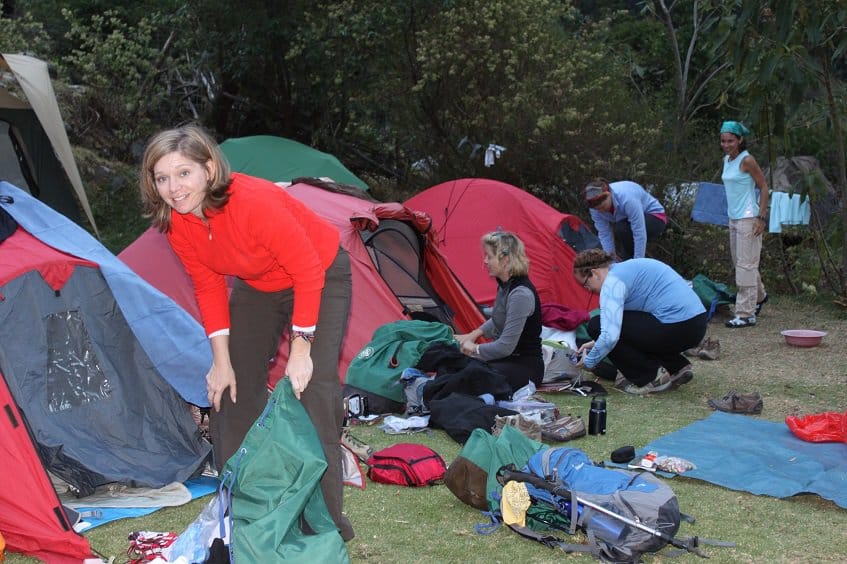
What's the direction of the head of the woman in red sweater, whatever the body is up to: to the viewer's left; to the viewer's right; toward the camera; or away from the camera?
toward the camera

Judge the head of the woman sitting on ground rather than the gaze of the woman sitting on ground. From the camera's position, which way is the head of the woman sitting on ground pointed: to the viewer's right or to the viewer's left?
to the viewer's left

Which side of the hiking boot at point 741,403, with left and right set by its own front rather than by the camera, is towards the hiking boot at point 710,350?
right

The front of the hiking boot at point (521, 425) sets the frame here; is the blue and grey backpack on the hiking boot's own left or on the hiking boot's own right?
on the hiking boot's own right

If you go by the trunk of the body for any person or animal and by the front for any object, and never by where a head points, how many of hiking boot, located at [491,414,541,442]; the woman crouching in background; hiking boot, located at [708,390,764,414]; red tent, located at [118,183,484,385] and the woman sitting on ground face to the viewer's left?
3

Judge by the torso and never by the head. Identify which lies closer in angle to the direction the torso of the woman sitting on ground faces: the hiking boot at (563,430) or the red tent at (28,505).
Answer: the red tent

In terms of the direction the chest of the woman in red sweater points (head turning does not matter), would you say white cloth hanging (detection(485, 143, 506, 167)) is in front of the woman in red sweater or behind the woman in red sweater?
behind

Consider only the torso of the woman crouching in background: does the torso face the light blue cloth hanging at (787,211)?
no

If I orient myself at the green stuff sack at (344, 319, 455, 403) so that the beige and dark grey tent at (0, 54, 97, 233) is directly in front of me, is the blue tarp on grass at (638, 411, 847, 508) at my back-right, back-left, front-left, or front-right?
back-right

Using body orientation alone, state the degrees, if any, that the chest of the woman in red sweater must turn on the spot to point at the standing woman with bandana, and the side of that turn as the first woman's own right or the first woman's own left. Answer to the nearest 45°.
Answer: approximately 180°

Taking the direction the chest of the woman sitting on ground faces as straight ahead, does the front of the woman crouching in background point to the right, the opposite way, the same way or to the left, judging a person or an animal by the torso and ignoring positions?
the same way

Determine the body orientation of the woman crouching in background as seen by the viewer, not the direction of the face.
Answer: to the viewer's left

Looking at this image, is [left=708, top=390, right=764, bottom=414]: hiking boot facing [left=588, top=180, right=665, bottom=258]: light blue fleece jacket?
no

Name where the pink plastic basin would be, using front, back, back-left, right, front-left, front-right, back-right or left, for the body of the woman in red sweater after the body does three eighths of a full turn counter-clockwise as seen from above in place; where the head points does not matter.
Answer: front-left

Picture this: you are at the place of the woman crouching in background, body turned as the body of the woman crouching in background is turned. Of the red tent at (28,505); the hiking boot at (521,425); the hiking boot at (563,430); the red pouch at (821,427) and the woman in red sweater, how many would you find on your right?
0

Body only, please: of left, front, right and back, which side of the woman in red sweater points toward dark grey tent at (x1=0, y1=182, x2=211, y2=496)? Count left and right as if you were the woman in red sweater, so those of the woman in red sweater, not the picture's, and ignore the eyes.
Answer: right
